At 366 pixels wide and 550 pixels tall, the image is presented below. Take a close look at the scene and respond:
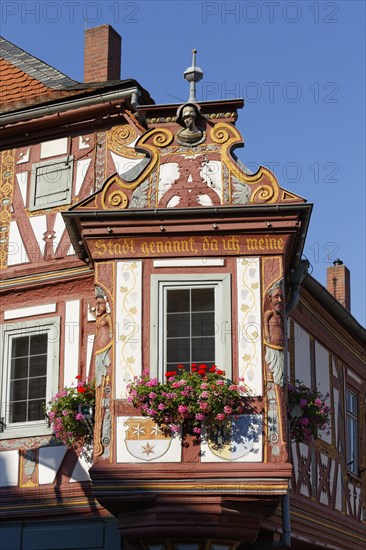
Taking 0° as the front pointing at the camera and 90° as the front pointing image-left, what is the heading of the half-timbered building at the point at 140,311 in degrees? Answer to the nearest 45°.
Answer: approximately 0°
